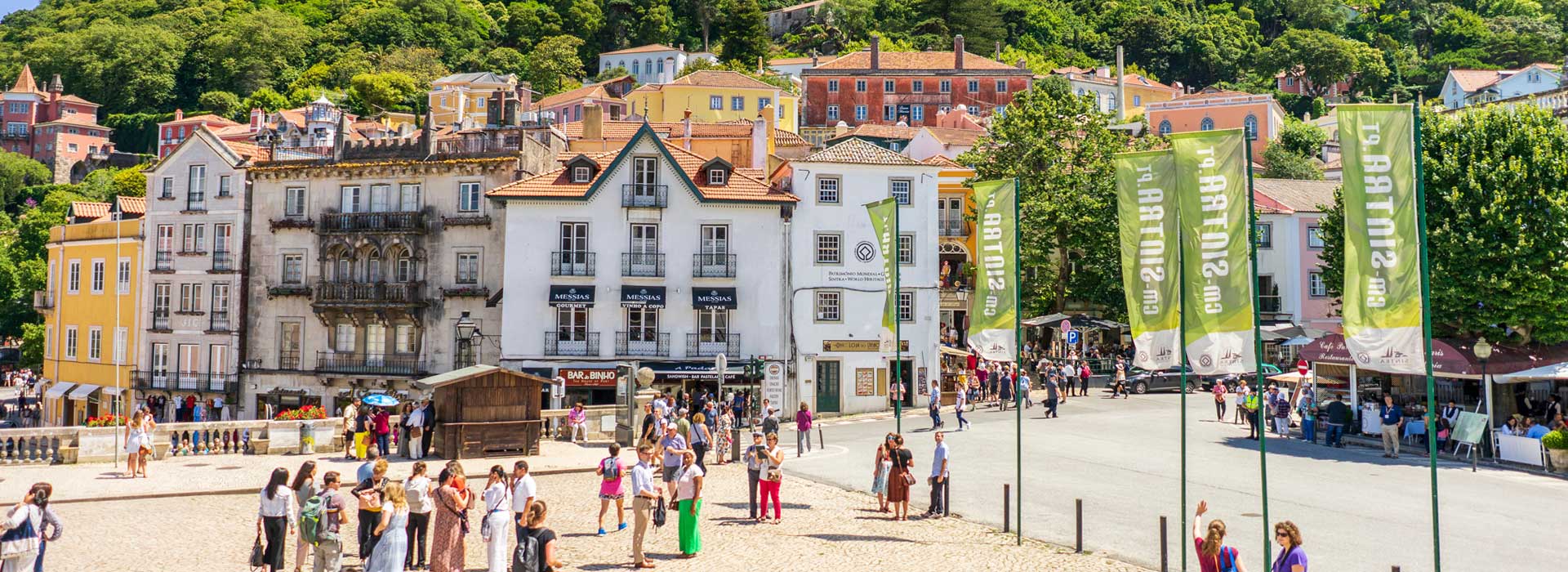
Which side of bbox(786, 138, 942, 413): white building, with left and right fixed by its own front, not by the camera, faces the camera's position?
front

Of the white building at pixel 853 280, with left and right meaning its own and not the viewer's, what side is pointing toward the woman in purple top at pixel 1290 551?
front

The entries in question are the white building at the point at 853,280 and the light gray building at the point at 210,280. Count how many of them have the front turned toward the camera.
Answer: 2

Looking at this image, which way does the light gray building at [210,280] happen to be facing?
toward the camera

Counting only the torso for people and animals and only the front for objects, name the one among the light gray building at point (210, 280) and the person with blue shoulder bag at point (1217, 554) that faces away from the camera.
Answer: the person with blue shoulder bag

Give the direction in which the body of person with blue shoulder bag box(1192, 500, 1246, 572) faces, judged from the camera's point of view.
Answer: away from the camera

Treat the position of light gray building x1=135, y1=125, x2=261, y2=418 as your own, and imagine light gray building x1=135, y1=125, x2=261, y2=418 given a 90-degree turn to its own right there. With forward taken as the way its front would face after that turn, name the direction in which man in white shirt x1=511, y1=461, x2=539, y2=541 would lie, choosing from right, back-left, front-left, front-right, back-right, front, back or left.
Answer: left

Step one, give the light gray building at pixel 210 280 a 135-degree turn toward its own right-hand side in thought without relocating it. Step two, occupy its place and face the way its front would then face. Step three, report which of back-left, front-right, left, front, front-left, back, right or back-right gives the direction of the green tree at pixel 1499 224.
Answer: back

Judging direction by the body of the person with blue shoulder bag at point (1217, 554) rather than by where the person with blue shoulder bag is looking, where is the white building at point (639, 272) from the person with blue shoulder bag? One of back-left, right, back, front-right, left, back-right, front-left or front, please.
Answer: front-left

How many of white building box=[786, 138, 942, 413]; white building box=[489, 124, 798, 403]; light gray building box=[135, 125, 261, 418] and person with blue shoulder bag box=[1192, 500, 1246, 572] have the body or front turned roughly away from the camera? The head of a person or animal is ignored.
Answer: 1

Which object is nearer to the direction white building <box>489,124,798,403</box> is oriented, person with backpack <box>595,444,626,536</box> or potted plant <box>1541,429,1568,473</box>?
the person with backpack

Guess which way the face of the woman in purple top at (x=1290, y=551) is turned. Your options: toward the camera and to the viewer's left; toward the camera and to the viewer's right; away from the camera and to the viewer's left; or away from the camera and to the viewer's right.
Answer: toward the camera and to the viewer's left

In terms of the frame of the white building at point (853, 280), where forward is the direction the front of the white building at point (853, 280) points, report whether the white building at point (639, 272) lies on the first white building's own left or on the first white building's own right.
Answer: on the first white building's own right

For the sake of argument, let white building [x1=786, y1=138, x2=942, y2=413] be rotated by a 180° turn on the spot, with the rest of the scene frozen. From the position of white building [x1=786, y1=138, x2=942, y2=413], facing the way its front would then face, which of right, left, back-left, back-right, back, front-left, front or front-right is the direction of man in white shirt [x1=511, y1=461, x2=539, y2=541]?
back

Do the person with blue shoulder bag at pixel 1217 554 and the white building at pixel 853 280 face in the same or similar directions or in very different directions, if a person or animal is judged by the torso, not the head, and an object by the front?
very different directions

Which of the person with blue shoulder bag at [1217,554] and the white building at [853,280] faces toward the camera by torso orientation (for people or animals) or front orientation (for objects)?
the white building

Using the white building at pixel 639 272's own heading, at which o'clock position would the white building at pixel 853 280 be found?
the white building at pixel 853 280 is roughly at 9 o'clock from the white building at pixel 639 272.
